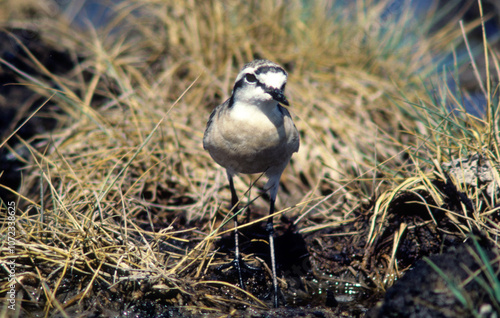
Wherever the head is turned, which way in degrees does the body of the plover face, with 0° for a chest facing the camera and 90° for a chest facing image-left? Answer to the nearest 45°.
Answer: approximately 0°
